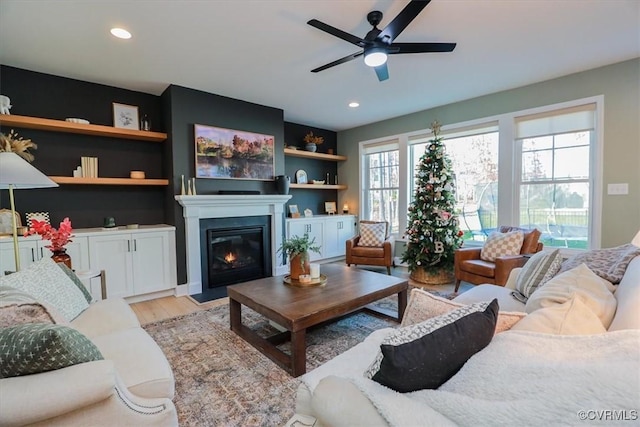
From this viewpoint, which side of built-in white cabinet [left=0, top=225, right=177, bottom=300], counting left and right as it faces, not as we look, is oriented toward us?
front

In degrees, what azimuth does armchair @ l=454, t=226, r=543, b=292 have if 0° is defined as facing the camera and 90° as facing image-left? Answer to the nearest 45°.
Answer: approximately 45°

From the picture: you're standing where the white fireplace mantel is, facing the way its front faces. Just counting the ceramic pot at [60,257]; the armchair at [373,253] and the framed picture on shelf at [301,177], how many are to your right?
1

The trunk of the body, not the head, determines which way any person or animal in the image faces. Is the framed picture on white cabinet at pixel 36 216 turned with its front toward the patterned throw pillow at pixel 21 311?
yes

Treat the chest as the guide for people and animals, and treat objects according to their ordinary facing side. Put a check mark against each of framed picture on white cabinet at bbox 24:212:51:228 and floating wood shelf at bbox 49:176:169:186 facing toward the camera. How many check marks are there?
2

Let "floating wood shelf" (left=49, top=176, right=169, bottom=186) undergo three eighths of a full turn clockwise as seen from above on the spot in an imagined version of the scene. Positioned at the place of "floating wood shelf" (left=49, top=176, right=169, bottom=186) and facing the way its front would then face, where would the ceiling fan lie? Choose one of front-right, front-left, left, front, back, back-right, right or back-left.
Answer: back

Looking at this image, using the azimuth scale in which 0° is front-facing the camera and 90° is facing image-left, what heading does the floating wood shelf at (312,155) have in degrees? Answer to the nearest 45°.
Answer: approximately 315°

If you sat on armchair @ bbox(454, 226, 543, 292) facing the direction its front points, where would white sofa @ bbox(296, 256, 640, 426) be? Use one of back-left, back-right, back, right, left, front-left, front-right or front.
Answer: front-left

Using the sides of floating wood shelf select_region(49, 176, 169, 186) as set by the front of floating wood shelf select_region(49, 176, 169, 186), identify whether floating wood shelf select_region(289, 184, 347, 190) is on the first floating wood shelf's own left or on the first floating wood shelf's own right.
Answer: on the first floating wood shelf's own left

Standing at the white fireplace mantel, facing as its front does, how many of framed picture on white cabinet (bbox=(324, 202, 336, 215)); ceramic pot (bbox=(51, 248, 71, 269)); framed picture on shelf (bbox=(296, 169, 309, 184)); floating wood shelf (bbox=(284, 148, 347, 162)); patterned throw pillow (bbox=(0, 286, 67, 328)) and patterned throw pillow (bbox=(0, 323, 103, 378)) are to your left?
3

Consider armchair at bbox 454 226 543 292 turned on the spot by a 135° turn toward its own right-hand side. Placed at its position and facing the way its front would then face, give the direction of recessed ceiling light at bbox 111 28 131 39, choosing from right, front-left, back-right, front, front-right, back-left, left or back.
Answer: back-left

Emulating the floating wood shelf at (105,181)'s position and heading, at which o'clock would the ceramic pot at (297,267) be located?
The ceramic pot is roughly at 11 o'clock from the floating wood shelf.

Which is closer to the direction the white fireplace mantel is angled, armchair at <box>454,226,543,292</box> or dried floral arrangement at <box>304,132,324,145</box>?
the armchair

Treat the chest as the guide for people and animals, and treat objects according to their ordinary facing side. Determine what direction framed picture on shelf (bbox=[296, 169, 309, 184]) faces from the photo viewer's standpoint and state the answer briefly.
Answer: facing the viewer and to the right of the viewer

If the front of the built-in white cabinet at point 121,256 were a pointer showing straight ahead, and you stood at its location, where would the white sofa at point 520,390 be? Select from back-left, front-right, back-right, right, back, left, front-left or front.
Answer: front
